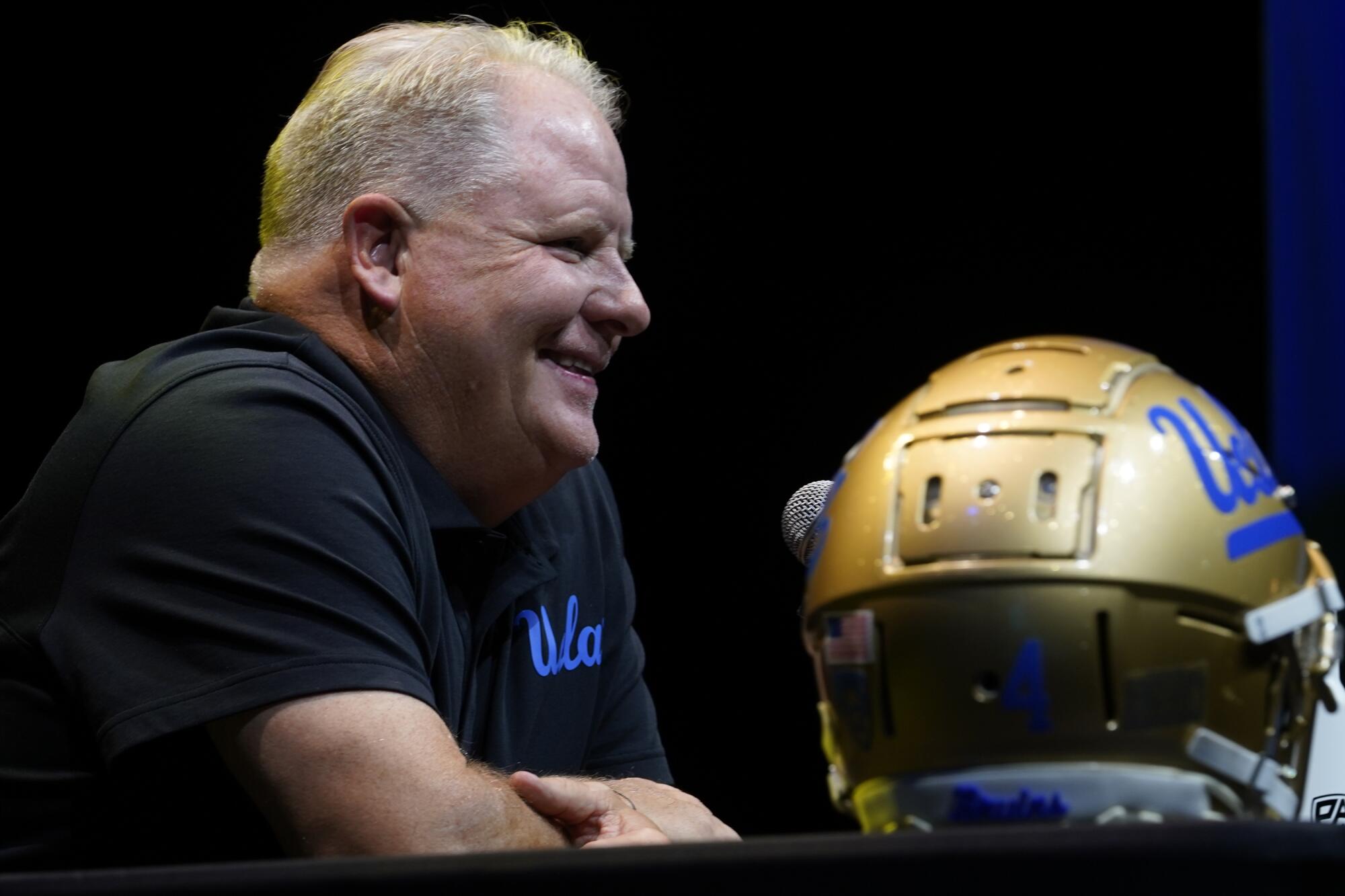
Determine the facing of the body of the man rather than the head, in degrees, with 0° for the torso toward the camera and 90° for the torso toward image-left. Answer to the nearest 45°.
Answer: approximately 315°

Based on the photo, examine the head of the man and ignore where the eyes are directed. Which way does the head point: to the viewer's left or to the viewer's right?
to the viewer's right

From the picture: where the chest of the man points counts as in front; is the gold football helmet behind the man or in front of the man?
in front
